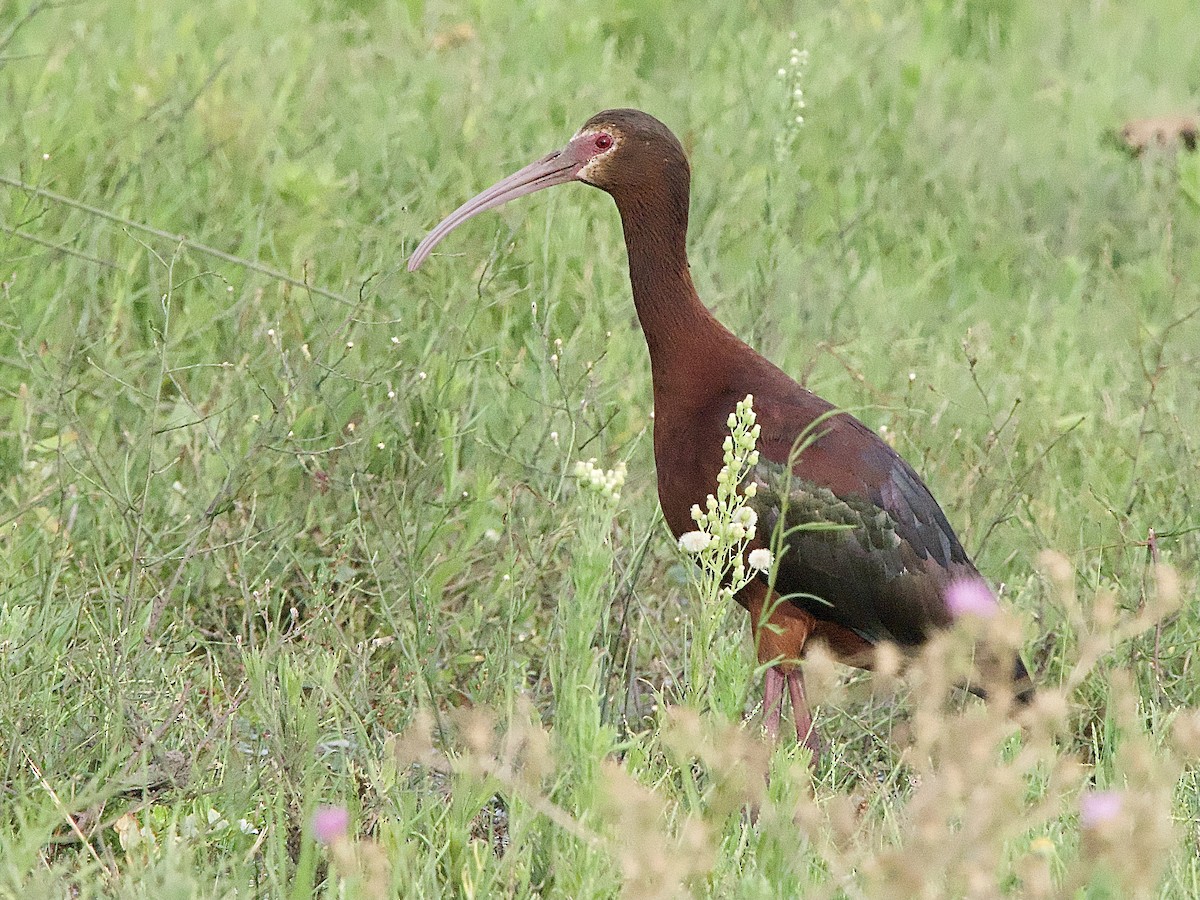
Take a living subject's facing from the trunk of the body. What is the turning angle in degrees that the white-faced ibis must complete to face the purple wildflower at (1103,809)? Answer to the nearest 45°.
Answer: approximately 90° to its left

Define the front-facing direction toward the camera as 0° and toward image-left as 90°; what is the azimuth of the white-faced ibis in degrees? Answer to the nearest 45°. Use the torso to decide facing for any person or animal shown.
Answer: approximately 90°
